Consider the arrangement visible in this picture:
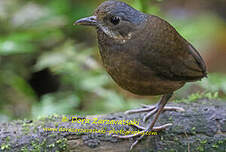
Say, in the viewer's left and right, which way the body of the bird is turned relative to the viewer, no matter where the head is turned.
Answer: facing to the left of the viewer
